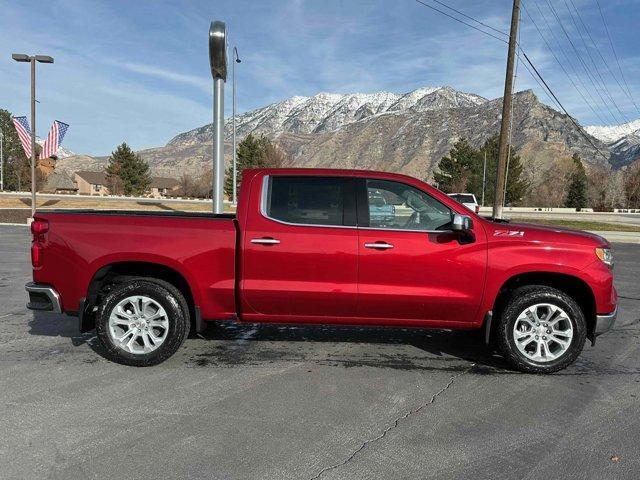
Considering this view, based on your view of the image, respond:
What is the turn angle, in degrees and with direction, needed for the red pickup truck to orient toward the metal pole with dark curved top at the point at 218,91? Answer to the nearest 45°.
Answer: approximately 90° to its left

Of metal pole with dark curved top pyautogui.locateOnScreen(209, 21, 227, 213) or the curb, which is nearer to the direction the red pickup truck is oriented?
the curb

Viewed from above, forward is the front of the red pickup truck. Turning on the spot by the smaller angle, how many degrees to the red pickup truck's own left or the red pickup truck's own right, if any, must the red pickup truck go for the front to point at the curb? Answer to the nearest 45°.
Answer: approximately 45° to the red pickup truck's own left

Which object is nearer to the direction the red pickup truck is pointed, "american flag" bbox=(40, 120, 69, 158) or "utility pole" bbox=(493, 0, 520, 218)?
the utility pole

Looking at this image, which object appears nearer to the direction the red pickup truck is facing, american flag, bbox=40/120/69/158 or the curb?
the curb

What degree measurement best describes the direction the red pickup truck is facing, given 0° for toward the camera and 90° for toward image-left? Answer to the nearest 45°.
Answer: approximately 270°

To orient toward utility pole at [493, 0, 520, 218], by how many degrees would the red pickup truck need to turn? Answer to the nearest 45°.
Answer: approximately 45° to its left

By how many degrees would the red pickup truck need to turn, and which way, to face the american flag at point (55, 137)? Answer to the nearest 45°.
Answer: approximately 135° to its left
